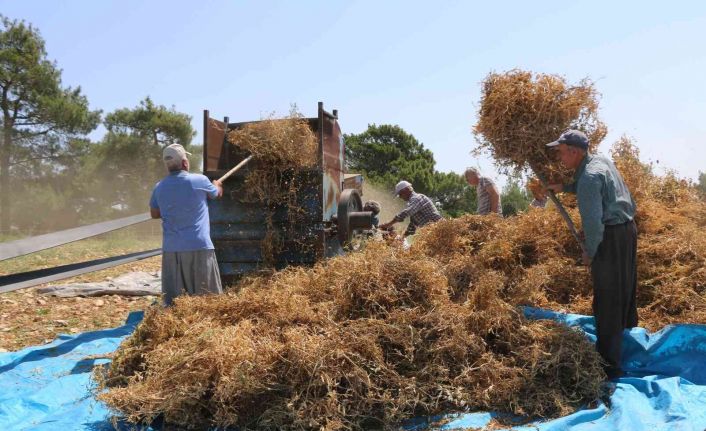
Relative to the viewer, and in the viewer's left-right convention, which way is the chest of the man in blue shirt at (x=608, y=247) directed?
facing to the left of the viewer

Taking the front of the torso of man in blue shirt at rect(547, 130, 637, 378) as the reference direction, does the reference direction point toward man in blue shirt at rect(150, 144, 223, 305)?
yes

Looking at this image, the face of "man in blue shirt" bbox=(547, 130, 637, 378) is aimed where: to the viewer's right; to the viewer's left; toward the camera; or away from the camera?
to the viewer's left

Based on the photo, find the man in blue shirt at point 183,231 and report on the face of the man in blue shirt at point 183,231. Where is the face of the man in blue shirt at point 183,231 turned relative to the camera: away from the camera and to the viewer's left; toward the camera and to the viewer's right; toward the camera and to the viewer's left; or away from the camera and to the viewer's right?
away from the camera and to the viewer's right

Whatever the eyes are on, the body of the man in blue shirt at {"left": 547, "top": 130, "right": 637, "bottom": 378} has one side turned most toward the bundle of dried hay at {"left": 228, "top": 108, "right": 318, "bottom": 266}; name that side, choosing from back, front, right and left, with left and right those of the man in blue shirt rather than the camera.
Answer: front
